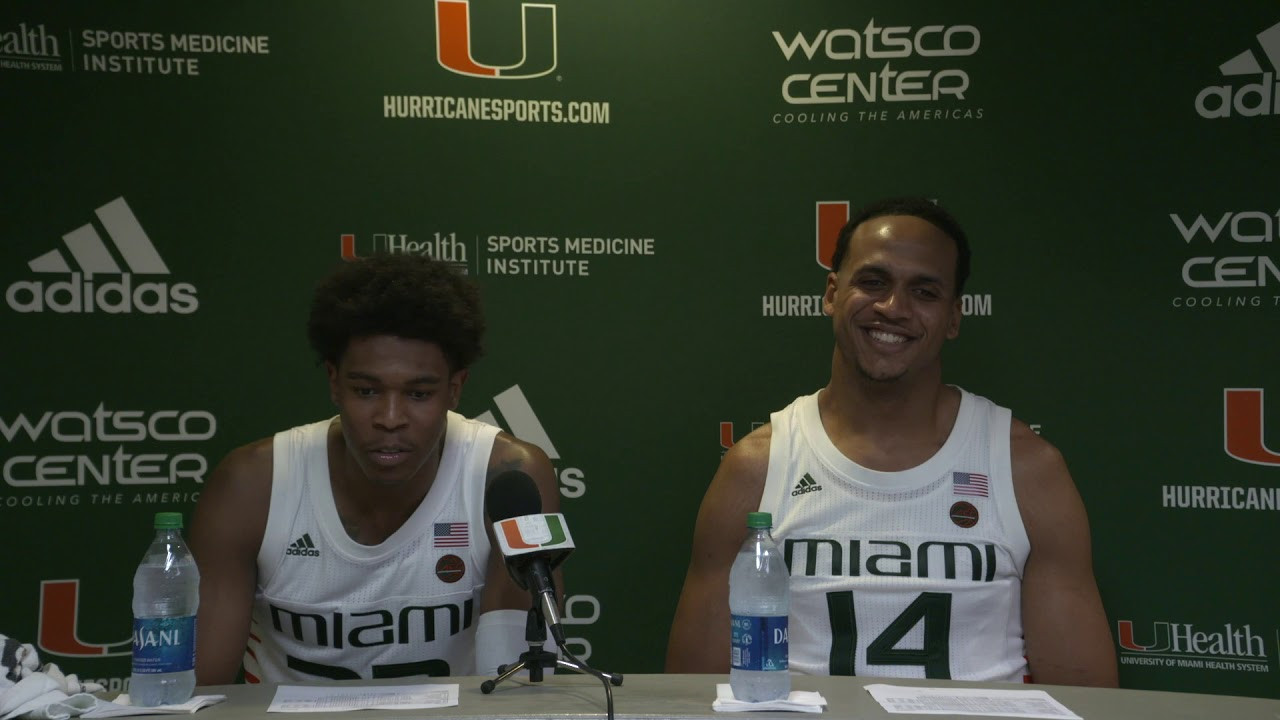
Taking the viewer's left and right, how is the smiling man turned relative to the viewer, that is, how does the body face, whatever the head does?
facing the viewer

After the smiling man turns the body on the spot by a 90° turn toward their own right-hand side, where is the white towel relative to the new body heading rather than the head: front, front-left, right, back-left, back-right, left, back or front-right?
front-left

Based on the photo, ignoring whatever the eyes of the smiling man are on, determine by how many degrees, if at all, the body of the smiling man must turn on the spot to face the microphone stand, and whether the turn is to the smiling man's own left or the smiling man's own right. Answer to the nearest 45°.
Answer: approximately 45° to the smiling man's own right

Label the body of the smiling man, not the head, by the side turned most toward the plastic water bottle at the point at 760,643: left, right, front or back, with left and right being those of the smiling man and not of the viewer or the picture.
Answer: front

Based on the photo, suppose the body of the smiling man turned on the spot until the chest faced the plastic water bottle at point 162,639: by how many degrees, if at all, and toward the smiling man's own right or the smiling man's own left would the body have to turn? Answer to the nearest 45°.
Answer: approximately 45° to the smiling man's own right
